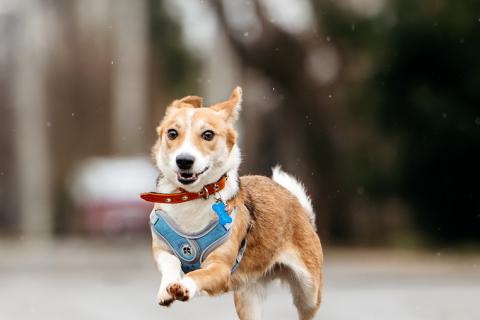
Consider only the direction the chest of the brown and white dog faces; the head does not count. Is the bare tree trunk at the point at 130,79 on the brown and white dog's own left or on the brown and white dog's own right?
on the brown and white dog's own right

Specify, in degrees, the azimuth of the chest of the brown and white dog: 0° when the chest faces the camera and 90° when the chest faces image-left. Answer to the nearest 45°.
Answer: approximately 45°
